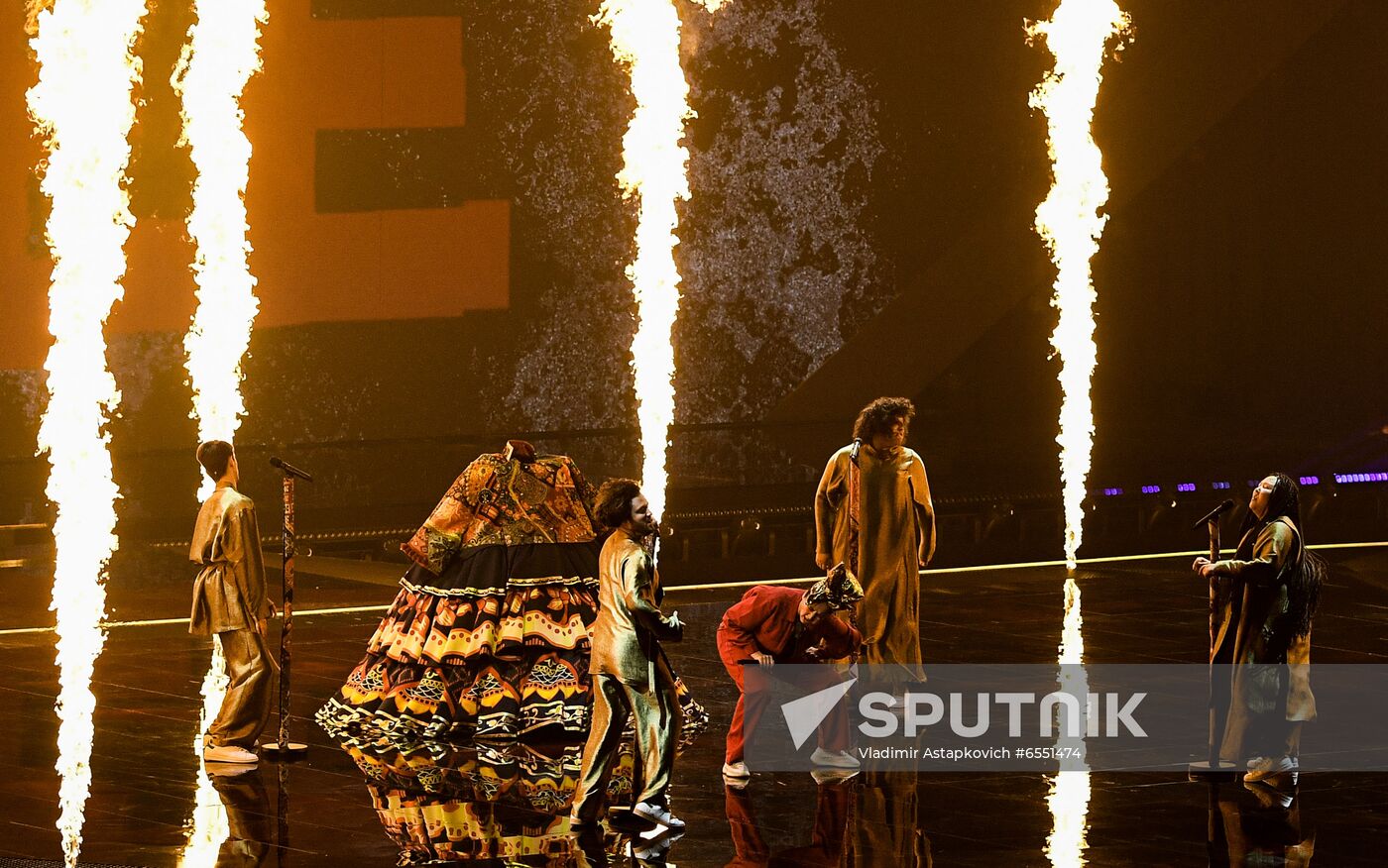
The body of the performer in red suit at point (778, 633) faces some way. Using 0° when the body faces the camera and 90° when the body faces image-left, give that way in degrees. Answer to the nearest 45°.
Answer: approximately 315°

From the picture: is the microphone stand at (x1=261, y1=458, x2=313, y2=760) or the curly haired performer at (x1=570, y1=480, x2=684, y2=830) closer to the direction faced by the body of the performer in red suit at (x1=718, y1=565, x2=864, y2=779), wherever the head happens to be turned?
the curly haired performer

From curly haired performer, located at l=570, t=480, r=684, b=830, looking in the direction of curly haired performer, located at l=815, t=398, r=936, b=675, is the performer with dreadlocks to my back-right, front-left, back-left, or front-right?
front-right

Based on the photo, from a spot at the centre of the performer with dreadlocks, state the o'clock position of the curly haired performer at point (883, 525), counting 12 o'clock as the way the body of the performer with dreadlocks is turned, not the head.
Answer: The curly haired performer is roughly at 1 o'clock from the performer with dreadlocks.

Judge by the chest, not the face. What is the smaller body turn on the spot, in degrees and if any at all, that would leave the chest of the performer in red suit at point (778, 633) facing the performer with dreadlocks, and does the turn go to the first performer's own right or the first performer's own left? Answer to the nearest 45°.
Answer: approximately 45° to the first performer's own left

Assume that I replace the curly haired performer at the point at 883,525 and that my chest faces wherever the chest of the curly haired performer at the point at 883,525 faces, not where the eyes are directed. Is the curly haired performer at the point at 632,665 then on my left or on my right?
on my right

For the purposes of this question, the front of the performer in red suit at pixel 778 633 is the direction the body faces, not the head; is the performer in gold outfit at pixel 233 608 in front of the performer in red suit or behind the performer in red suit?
behind

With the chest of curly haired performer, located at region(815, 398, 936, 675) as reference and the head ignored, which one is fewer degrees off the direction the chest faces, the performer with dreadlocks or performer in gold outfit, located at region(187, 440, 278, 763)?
the performer with dreadlocks

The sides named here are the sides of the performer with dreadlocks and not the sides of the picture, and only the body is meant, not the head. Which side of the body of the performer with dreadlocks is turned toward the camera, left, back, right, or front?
left

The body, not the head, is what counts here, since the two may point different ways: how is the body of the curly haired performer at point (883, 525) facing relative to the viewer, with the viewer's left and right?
facing the viewer and to the right of the viewer

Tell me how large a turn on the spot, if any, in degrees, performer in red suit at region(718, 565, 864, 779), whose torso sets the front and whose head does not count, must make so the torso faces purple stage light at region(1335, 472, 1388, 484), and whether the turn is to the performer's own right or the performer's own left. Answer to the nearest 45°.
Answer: approximately 90° to the performer's own left

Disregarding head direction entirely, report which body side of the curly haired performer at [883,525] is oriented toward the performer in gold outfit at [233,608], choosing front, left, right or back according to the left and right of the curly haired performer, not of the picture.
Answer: right

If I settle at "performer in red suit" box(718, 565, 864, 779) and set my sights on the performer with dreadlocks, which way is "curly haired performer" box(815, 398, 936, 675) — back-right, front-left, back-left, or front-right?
front-left
